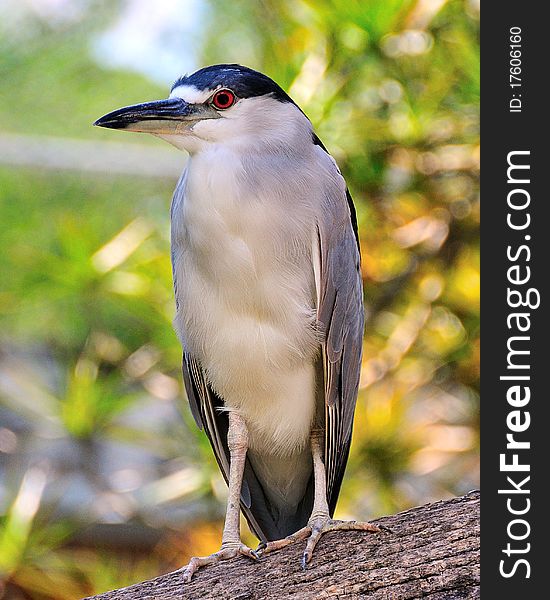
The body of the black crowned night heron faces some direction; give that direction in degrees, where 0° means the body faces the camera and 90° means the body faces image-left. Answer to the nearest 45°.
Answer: approximately 45°
